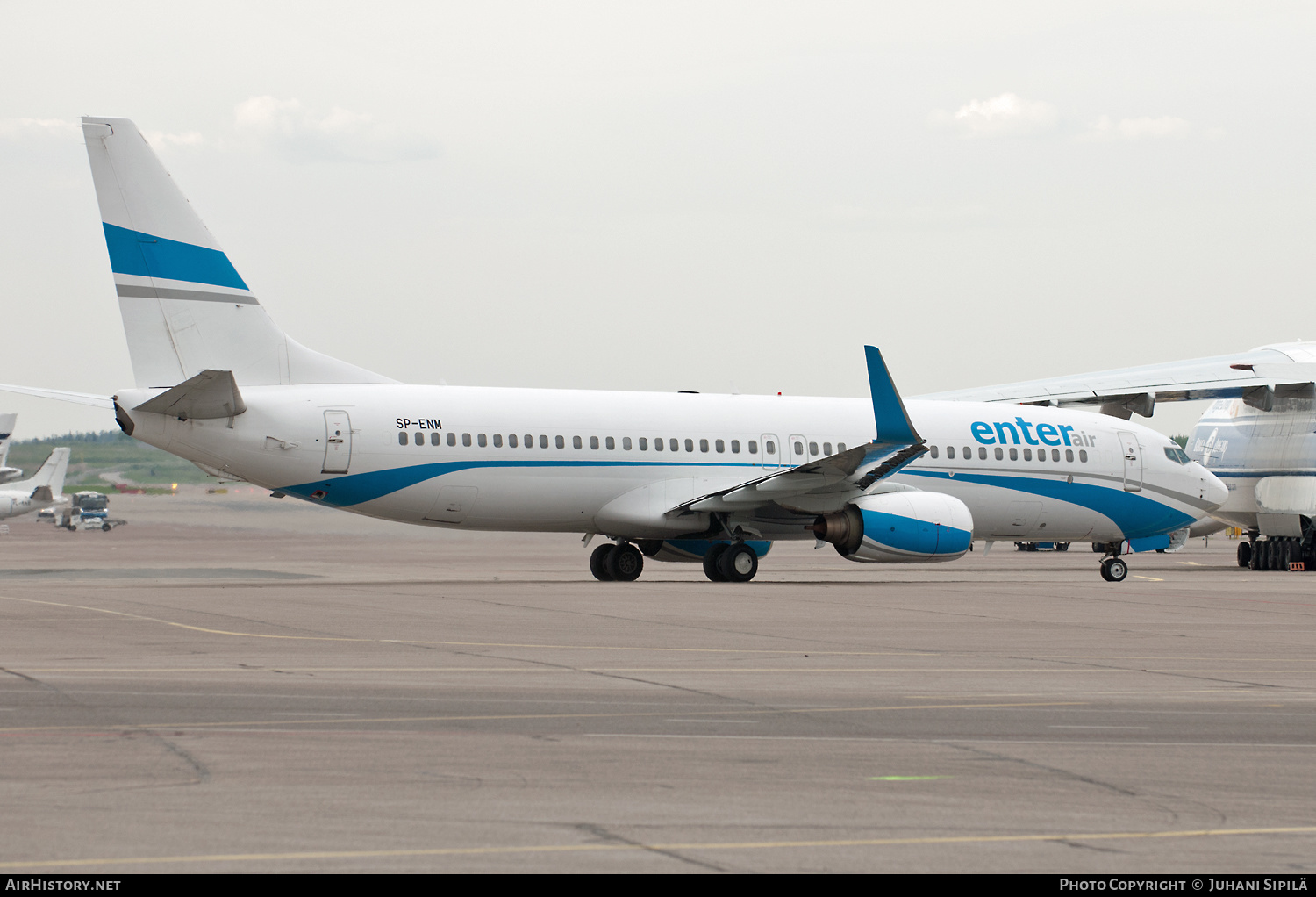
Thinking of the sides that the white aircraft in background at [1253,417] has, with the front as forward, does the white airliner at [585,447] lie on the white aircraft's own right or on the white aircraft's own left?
on the white aircraft's own left
